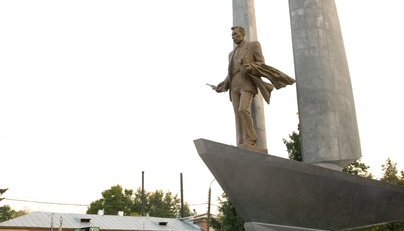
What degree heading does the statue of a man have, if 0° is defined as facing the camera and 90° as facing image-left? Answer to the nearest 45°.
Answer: approximately 45°

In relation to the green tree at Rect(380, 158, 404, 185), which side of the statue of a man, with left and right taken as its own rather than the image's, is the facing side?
back

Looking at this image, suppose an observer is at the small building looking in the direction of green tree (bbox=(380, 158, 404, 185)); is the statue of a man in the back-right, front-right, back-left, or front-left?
front-right

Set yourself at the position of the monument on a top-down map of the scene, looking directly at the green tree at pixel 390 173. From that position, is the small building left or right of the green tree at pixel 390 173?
left

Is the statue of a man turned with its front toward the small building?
no
